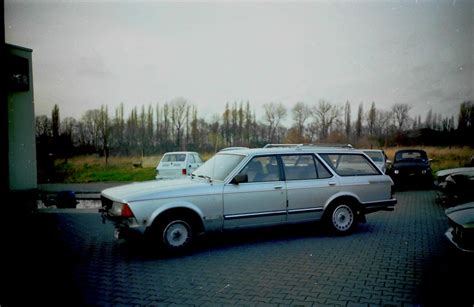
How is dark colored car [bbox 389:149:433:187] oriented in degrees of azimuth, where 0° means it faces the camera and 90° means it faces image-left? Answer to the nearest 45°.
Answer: approximately 0°

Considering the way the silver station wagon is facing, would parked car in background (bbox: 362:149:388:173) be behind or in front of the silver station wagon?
behind

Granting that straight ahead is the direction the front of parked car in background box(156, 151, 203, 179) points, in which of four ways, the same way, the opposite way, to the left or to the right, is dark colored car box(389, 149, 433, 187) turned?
the opposite way

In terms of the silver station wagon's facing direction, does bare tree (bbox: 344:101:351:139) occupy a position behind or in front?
behind

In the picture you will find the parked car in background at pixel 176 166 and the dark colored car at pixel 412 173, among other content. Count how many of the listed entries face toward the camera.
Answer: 1

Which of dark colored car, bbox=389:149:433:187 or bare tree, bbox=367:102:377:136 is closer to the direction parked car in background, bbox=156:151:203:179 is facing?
the bare tree

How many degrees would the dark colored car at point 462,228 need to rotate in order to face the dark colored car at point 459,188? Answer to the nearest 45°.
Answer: approximately 135° to its right

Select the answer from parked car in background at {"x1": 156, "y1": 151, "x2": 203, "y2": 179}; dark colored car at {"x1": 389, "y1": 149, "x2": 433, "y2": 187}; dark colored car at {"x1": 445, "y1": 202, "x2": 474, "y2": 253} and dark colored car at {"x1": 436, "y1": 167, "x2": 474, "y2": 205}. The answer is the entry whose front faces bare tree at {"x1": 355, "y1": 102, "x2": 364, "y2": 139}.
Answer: the parked car in background

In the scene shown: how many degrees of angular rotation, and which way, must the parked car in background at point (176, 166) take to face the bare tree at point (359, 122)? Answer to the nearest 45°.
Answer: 0° — it already faces it

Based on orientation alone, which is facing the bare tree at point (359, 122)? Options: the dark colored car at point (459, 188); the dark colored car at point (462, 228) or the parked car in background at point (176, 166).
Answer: the parked car in background

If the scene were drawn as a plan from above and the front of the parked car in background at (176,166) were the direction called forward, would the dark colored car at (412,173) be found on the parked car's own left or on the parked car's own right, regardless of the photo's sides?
on the parked car's own right
